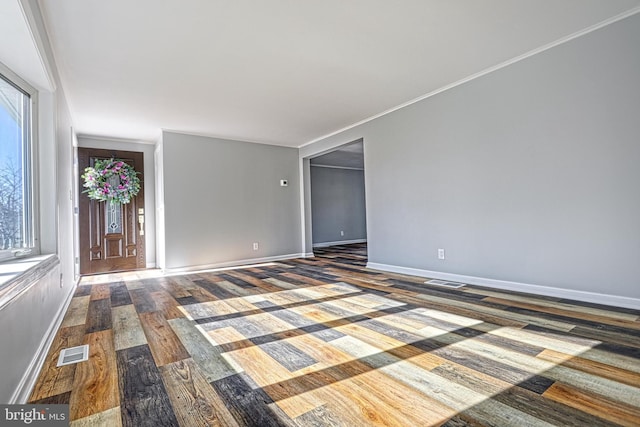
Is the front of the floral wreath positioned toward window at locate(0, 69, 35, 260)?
yes

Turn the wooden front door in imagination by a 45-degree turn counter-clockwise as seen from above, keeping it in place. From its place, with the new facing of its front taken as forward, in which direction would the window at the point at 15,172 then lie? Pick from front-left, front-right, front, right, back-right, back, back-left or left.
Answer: front-right

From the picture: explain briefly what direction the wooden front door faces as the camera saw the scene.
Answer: facing the viewer

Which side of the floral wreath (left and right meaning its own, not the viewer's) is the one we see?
front
